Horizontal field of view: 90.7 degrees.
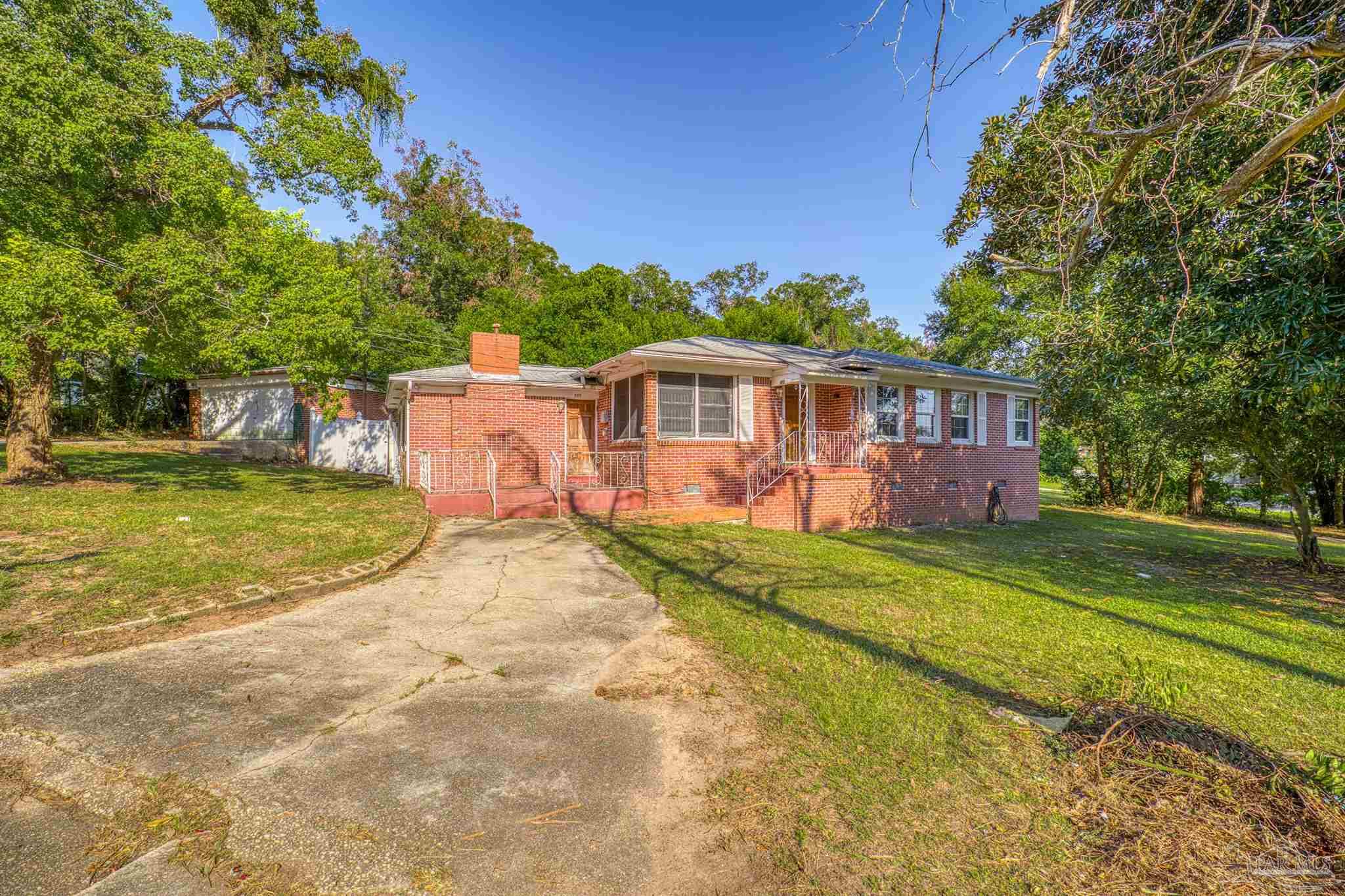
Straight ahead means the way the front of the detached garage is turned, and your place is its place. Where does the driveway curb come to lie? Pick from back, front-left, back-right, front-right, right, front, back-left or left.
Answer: front

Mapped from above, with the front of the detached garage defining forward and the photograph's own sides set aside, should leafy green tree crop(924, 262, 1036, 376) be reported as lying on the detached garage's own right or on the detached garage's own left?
on the detached garage's own left

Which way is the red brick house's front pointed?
toward the camera

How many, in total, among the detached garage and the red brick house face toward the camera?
2

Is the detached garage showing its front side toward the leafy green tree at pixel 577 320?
no

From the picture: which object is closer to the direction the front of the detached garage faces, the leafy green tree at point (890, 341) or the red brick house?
the red brick house

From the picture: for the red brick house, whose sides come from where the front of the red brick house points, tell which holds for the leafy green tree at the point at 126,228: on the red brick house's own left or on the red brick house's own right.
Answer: on the red brick house's own right

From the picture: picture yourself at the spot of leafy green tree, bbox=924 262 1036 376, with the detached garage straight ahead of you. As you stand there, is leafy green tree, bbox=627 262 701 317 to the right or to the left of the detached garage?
right

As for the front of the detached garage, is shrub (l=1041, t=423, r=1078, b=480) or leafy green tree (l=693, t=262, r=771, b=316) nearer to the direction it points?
the shrub

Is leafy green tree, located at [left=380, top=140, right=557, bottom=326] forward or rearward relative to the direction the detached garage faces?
rearward

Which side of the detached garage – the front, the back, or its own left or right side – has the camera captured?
front

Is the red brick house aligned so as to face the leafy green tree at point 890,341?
no

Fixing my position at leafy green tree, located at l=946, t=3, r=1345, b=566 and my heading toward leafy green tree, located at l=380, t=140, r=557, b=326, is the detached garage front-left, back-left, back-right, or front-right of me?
front-left

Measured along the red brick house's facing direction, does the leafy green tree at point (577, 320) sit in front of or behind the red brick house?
behind

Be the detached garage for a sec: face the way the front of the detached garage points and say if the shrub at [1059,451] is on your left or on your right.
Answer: on your left
